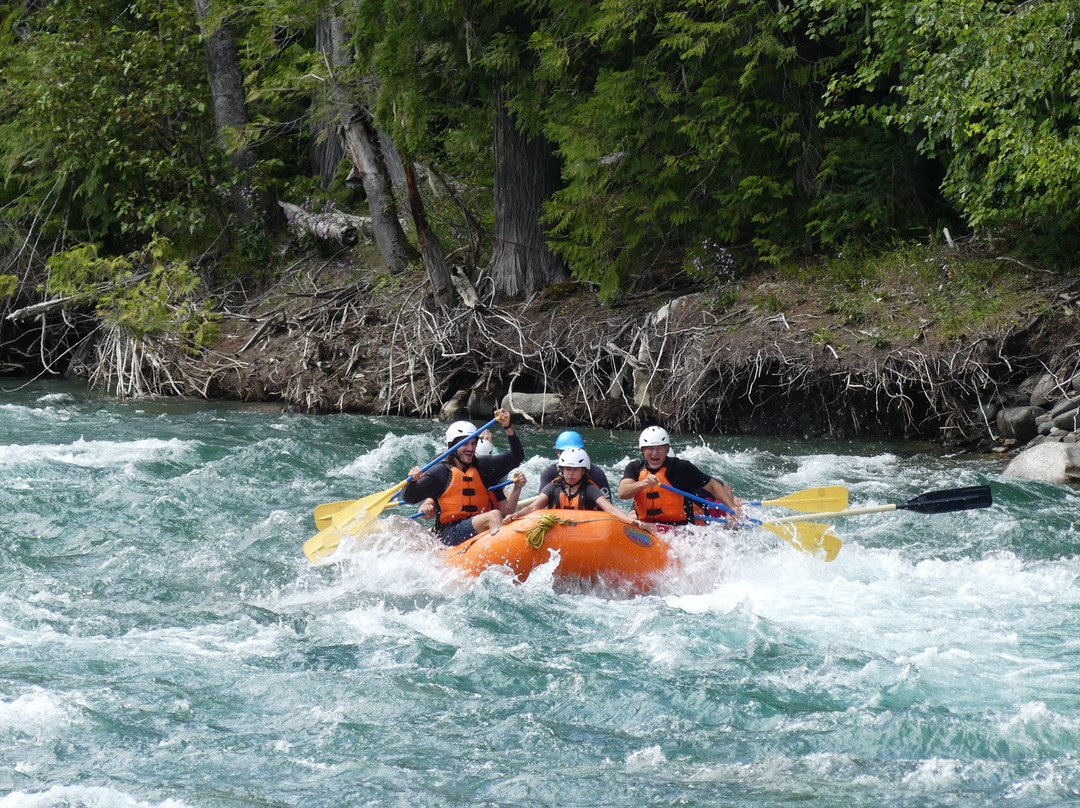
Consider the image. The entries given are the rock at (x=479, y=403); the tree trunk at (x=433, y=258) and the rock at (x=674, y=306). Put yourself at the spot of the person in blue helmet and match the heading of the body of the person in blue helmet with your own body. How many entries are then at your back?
3

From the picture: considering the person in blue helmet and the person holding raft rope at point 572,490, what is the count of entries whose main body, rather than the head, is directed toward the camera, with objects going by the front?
2

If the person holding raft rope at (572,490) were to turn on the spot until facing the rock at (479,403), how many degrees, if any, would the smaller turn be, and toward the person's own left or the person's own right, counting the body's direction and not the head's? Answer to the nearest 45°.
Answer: approximately 180°

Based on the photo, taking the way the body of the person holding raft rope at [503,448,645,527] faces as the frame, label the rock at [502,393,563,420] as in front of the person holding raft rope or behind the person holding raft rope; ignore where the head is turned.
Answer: behind

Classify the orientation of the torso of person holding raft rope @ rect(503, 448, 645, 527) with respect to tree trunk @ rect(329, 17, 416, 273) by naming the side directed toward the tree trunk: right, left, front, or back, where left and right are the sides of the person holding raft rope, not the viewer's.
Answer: back

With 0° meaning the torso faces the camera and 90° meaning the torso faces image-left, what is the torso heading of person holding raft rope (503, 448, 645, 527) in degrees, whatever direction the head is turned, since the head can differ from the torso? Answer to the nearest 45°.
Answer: approximately 0°

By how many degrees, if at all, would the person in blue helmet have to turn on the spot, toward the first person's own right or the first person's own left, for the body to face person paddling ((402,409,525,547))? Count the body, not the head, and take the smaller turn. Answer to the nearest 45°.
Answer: approximately 90° to the first person's own right
